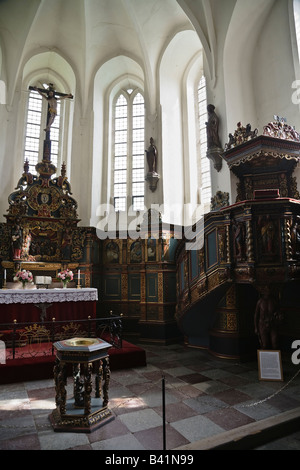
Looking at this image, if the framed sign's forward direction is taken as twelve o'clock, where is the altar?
The altar is roughly at 3 o'clock from the framed sign.

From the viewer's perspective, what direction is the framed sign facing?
toward the camera

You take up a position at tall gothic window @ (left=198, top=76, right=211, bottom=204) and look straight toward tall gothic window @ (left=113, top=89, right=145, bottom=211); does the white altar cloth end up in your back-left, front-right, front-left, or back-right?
front-left

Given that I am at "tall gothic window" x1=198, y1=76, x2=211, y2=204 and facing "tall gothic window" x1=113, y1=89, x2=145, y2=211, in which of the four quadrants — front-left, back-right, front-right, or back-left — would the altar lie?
front-left

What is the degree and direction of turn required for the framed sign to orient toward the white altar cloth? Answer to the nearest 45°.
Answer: approximately 90° to its right

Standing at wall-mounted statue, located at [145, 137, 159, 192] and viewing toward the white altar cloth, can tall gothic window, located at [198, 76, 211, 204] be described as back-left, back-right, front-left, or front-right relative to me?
back-left

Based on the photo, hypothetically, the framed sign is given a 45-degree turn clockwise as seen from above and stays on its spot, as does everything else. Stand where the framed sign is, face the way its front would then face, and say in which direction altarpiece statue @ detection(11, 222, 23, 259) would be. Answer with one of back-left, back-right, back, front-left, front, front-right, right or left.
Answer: front-right

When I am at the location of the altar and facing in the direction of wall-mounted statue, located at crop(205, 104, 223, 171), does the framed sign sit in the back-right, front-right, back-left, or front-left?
front-right

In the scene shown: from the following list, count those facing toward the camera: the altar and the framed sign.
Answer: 2
